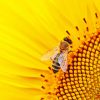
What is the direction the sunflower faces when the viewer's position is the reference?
facing the viewer

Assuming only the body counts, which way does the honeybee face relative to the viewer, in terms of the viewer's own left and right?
facing away from the viewer and to the right of the viewer
